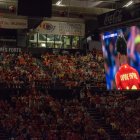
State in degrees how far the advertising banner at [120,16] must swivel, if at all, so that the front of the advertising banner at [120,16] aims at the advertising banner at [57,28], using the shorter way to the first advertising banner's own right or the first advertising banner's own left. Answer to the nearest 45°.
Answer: approximately 135° to the first advertising banner's own right

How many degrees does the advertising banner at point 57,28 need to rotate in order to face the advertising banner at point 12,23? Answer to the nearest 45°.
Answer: approximately 45° to its right

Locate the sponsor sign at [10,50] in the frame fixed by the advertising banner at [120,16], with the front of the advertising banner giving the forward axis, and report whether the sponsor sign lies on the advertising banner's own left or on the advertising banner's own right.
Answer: on the advertising banner's own right

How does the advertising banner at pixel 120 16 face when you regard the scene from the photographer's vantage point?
facing the viewer and to the left of the viewer

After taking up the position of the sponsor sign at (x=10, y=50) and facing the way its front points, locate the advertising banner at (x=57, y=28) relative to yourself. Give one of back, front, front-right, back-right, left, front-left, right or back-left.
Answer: left

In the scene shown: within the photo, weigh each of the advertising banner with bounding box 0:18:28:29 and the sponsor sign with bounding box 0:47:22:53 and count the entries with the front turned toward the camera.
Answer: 2

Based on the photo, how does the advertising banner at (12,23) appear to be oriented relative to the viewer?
toward the camera

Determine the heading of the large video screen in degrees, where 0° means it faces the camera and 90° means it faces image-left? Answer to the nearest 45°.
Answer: approximately 45°

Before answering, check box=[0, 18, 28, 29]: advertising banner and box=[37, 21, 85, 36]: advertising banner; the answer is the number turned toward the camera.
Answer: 2

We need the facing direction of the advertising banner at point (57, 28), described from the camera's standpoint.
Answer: facing the viewer

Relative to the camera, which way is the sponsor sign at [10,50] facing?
toward the camera

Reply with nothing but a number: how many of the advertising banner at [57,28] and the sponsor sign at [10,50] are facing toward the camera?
2

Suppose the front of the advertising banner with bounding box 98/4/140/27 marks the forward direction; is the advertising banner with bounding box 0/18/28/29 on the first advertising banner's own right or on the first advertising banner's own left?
on the first advertising banner's own right
